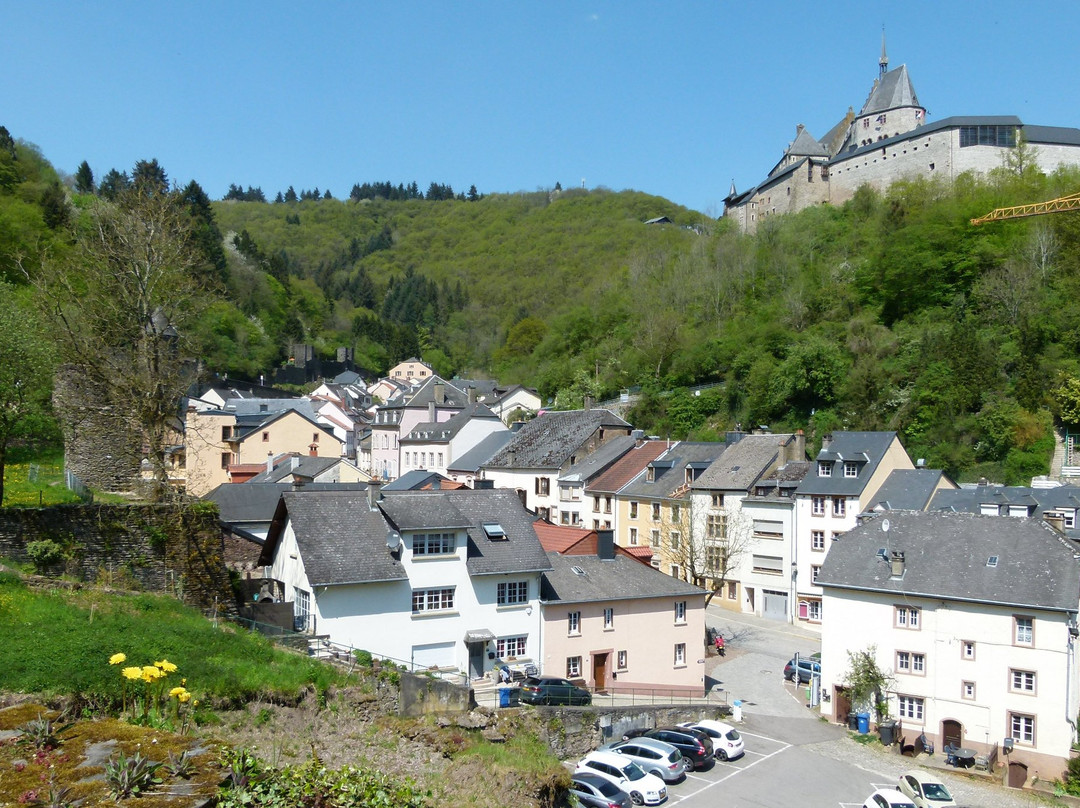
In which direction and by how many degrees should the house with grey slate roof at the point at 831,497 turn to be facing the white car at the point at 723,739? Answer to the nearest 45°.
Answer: approximately 45° to its left

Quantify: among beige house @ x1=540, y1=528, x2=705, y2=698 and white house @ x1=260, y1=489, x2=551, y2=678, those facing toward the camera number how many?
2

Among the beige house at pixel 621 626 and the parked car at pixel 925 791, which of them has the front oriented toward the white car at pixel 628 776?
the beige house

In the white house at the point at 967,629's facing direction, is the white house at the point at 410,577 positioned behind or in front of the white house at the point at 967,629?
in front

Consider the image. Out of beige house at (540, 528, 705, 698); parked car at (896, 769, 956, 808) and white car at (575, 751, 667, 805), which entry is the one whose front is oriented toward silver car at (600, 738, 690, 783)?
the beige house

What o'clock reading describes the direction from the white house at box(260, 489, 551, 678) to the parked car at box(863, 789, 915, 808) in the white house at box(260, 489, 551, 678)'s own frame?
The parked car is roughly at 10 o'clock from the white house.

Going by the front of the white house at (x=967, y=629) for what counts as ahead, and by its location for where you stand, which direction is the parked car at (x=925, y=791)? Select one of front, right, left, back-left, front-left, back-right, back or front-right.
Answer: front-left

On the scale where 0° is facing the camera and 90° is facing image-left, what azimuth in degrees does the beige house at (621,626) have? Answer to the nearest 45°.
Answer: approximately 0°

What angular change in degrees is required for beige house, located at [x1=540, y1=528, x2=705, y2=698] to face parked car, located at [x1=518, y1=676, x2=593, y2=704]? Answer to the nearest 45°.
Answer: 0° — it already faces it

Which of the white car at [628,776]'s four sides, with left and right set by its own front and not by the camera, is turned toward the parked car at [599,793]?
right

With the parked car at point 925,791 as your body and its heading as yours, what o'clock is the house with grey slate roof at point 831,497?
The house with grey slate roof is roughly at 7 o'clock from the parked car.
